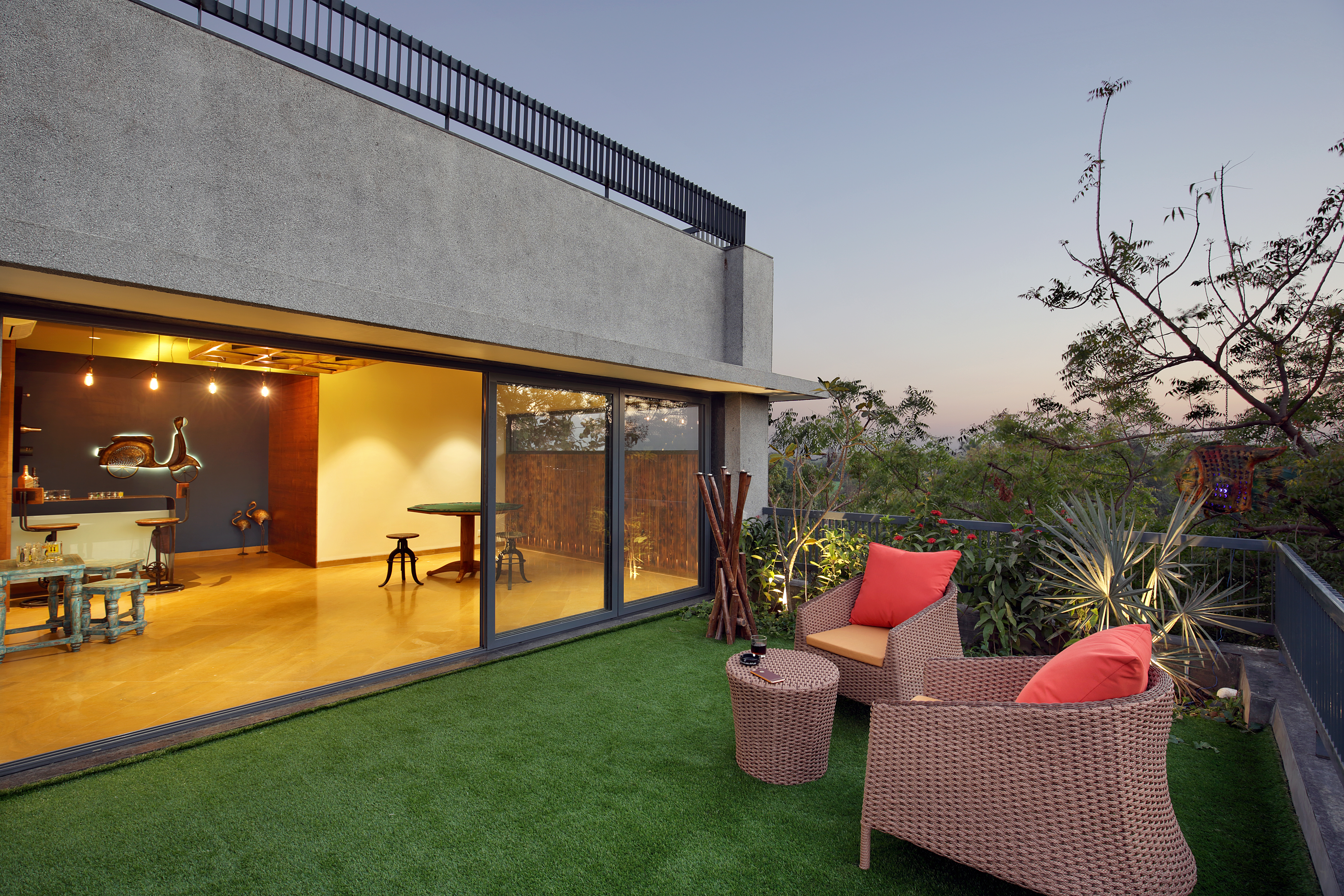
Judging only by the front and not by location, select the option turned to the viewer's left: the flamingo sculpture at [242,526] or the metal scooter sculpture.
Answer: the flamingo sculpture

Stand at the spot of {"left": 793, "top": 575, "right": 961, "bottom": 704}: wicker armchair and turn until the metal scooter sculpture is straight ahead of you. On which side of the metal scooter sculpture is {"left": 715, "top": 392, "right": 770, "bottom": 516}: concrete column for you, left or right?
right

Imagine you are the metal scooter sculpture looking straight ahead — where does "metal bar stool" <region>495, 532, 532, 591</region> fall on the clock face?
The metal bar stool is roughly at 2 o'clock from the metal scooter sculpture.

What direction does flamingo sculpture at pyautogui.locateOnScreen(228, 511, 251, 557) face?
to the viewer's left

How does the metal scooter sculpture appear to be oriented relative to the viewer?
to the viewer's right

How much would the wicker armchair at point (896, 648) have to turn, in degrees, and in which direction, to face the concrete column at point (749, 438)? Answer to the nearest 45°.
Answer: approximately 90° to its right

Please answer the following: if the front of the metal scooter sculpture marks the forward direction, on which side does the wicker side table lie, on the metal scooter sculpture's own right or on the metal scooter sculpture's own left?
on the metal scooter sculpture's own right

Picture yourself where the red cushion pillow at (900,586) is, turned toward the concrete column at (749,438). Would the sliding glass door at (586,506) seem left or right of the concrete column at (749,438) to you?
left

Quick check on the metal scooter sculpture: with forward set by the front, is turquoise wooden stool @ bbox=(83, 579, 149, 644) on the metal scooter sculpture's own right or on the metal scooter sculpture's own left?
on the metal scooter sculpture's own right

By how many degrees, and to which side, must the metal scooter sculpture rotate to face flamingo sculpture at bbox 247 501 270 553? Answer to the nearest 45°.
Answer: approximately 45° to its left

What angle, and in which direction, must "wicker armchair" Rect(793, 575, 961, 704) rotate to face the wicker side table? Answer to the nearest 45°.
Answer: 0° — it already faces it
